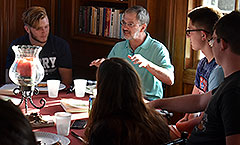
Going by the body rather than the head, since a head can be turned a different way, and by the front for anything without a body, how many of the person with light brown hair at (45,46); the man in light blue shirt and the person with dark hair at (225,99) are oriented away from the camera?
0

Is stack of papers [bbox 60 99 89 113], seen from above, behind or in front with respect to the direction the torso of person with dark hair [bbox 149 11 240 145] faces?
in front

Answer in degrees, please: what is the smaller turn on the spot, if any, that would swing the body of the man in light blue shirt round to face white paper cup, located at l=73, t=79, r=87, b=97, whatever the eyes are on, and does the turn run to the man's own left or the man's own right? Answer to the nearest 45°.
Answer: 0° — they already face it

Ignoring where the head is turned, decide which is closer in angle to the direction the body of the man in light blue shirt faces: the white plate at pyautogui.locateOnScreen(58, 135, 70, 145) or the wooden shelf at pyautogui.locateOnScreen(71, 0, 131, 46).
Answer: the white plate

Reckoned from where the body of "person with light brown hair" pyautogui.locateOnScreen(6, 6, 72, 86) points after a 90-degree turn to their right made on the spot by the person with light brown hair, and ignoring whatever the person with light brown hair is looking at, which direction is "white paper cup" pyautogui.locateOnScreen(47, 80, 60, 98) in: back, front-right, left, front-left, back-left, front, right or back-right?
left

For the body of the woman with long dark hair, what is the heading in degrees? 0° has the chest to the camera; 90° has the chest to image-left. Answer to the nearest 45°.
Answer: approximately 180°

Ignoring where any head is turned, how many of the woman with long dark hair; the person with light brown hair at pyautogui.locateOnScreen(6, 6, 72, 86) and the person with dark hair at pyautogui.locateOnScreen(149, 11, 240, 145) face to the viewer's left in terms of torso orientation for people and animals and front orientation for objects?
1

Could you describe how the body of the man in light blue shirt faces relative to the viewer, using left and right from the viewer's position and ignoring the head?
facing the viewer and to the left of the viewer

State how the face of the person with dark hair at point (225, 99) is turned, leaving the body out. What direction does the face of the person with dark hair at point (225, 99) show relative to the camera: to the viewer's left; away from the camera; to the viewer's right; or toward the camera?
to the viewer's left

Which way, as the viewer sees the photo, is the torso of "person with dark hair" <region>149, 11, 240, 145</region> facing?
to the viewer's left

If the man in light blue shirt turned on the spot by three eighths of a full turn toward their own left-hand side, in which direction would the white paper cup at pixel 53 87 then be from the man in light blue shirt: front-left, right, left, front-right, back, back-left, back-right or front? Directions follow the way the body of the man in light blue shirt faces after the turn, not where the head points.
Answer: back-right

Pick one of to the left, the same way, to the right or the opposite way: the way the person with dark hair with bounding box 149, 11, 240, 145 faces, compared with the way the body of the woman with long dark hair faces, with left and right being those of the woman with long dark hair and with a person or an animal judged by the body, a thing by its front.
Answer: to the left

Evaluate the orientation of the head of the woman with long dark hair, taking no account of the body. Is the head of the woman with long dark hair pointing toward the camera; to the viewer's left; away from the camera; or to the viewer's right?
away from the camera
